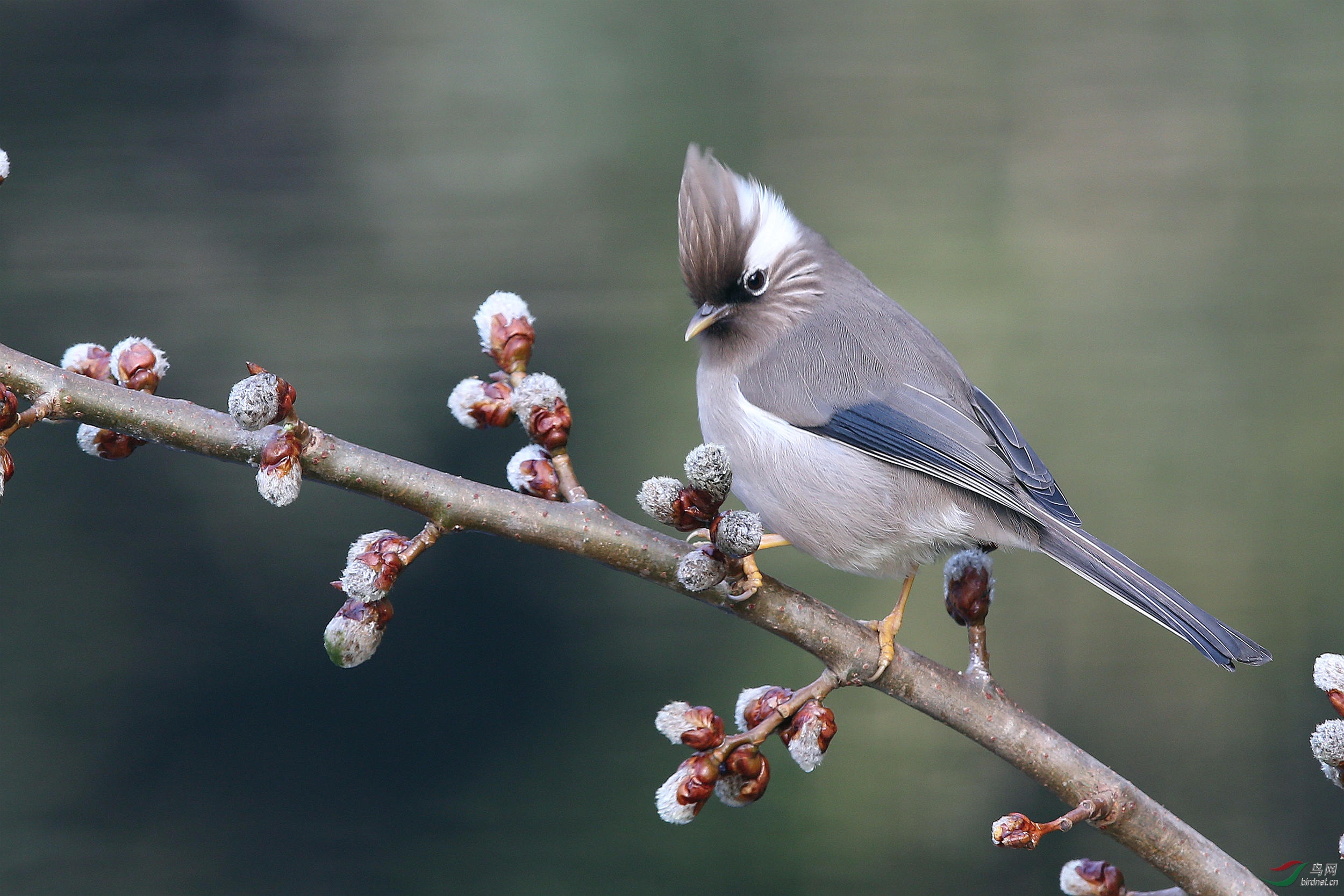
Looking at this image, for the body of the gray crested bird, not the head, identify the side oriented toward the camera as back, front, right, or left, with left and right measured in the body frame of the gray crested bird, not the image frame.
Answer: left
